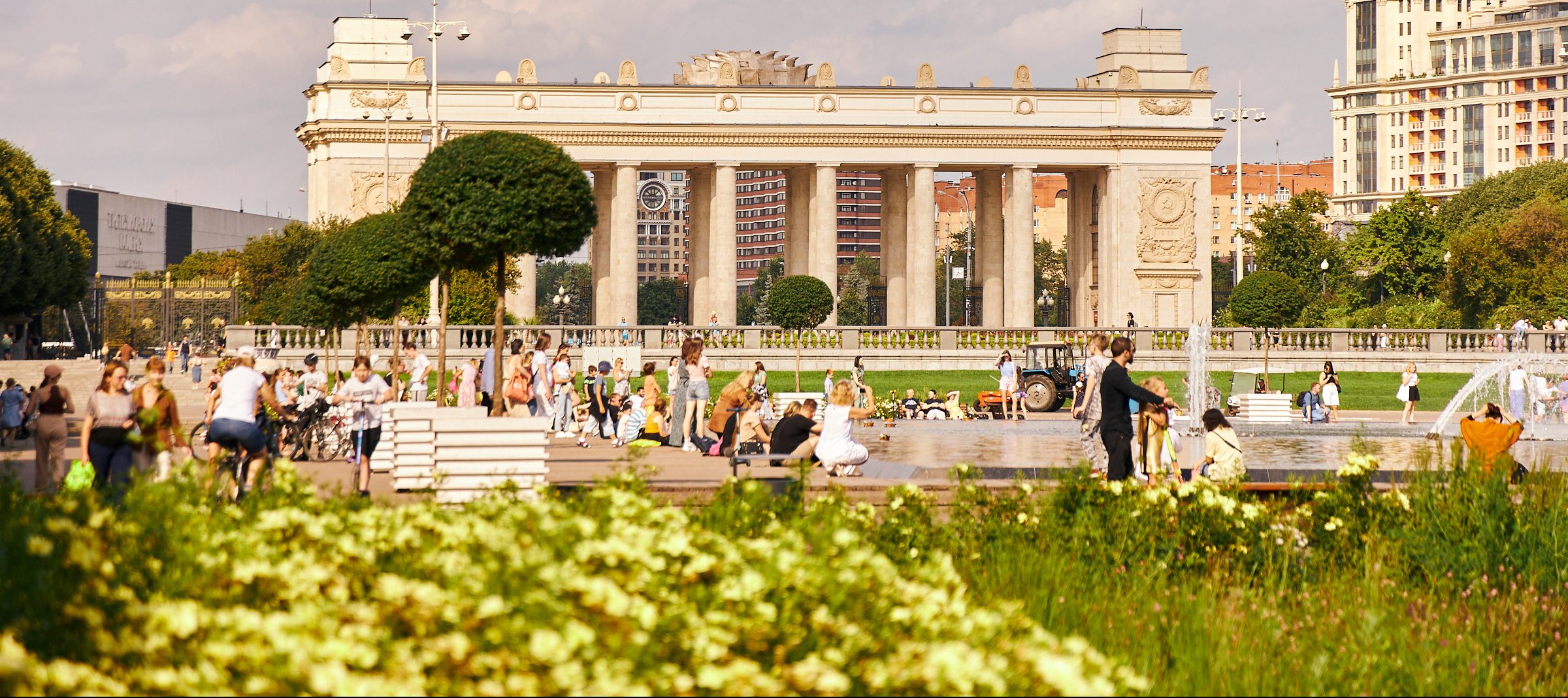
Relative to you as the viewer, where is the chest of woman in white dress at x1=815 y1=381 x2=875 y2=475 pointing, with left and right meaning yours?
facing away from the viewer and to the right of the viewer

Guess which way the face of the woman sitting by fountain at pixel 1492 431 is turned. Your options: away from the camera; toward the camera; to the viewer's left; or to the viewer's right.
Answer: away from the camera

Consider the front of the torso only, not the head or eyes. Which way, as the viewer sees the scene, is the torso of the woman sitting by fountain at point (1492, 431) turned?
away from the camera

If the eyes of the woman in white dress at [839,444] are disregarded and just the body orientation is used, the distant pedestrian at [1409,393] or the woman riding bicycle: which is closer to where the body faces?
the distant pedestrian

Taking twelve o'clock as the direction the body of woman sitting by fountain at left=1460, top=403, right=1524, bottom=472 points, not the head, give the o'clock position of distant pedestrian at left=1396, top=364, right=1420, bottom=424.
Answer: The distant pedestrian is roughly at 12 o'clock from the woman sitting by fountain.

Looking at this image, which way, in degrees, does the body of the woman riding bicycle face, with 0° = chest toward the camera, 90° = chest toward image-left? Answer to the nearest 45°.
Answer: approximately 180°

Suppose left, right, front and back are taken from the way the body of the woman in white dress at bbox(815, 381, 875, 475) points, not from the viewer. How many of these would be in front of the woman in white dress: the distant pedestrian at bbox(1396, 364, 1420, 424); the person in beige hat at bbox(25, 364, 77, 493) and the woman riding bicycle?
1

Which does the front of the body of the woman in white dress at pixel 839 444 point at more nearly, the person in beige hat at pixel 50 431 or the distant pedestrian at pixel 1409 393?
the distant pedestrian

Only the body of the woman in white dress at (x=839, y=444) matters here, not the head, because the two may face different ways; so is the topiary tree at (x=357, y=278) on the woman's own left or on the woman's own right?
on the woman's own left

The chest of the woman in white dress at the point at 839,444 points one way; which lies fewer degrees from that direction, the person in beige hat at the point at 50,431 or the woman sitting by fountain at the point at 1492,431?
the woman sitting by fountain
